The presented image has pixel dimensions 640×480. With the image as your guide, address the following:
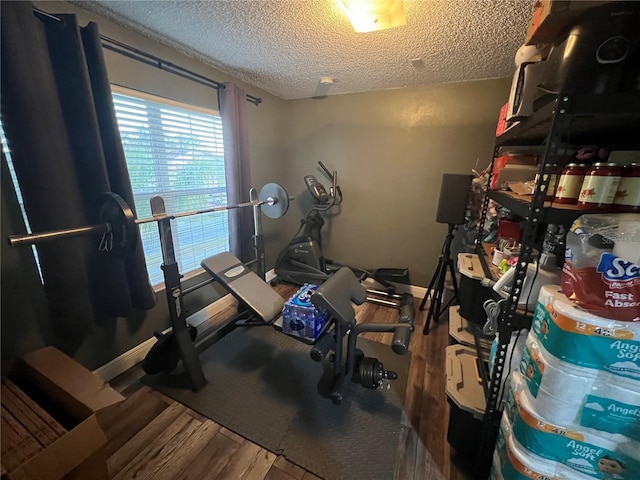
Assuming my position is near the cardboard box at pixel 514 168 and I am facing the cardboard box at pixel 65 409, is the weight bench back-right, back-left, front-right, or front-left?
front-right

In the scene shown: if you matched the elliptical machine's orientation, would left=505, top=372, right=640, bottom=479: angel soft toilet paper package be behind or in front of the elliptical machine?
behind

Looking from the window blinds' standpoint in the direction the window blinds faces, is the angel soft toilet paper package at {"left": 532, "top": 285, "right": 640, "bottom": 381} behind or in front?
in front

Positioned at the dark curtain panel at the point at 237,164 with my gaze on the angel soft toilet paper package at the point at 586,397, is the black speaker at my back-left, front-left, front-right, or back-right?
front-left

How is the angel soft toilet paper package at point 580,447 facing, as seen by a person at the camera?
facing the viewer and to the left of the viewer

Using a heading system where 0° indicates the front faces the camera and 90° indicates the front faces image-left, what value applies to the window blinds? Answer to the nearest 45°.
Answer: approximately 315°

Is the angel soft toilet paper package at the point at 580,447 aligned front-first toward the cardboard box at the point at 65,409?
yes

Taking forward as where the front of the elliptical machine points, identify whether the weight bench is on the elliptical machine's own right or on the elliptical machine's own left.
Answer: on the elliptical machine's own left

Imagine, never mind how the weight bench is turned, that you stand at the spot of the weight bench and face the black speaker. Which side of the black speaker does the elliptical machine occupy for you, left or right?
left

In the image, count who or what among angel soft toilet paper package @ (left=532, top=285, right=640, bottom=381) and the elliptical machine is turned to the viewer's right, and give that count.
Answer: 0

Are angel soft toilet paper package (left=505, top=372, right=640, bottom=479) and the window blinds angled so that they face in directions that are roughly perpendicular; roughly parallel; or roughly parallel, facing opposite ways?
roughly parallel, facing opposite ways

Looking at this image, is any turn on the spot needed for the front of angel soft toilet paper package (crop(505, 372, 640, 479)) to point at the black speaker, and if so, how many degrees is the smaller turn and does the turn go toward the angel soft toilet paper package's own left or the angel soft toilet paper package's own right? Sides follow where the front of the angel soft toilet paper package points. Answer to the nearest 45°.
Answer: approximately 90° to the angel soft toilet paper package's own right
